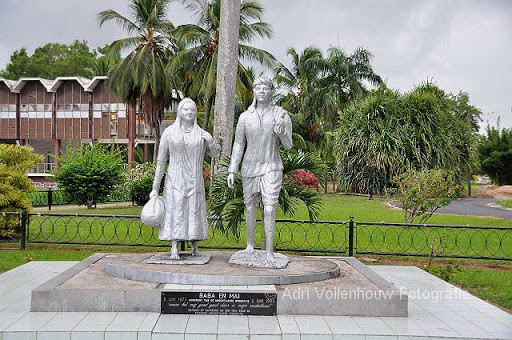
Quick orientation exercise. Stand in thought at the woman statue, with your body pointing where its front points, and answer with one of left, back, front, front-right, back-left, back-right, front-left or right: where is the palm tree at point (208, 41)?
back

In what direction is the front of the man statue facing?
toward the camera

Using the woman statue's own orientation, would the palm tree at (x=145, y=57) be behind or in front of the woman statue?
behind

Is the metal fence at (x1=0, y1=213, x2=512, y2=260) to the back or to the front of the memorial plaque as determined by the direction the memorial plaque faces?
to the back

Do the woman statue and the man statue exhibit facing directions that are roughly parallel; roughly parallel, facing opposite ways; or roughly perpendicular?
roughly parallel

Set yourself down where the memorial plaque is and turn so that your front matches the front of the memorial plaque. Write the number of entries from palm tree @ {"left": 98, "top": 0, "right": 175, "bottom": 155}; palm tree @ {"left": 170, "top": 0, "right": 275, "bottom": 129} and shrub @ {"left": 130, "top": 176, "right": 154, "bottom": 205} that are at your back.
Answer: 3

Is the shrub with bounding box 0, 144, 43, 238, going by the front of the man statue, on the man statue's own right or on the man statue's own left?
on the man statue's own right

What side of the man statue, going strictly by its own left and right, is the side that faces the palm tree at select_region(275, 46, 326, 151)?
back

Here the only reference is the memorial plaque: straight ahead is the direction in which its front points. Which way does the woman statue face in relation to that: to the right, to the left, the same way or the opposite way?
the same way

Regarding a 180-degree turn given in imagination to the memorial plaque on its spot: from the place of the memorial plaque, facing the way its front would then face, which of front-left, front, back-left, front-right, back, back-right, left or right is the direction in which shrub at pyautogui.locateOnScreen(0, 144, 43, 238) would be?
front-left

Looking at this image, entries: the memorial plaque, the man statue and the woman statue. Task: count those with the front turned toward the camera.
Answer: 3

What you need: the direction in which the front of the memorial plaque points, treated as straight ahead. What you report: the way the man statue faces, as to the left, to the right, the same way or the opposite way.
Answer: the same way
